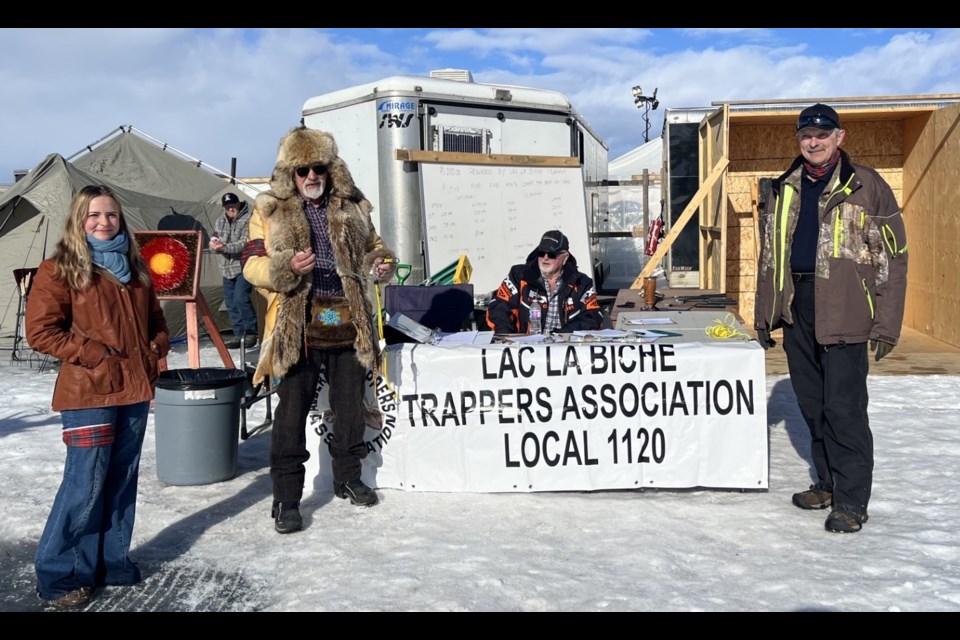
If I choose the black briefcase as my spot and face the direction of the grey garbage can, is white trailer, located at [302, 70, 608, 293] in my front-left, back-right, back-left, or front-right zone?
back-right

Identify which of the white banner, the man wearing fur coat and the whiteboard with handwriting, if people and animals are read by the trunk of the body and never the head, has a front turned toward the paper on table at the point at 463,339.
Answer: the whiteboard with handwriting

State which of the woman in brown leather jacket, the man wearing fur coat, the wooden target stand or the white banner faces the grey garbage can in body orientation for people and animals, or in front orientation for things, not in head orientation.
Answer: the wooden target stand

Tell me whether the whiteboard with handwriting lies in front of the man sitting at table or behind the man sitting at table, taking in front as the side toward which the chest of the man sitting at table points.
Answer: behind

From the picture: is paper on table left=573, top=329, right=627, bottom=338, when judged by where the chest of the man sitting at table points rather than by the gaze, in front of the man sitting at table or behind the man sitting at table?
in front

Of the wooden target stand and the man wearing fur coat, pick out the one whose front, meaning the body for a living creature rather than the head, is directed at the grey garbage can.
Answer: the wooden target stand

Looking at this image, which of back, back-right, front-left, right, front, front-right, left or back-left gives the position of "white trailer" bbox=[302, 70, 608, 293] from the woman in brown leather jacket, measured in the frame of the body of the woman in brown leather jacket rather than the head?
left

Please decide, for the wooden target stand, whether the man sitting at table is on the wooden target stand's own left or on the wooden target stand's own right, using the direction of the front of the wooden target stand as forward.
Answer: on the wooden target stand's own left

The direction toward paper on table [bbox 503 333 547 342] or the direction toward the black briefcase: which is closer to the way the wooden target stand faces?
the paper on table

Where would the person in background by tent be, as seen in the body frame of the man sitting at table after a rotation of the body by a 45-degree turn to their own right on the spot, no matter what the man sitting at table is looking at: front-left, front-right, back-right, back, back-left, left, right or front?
right

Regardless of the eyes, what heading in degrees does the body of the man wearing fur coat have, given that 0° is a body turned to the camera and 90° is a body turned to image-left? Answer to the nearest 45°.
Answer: approximately 0°

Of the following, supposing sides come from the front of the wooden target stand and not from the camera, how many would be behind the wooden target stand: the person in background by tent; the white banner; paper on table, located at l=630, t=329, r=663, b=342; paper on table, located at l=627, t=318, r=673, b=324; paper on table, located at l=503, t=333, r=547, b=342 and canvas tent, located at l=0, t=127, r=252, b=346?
2

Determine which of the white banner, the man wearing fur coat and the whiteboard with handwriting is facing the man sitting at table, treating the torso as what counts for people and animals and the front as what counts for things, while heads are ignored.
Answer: the whiteboard with handwriting
